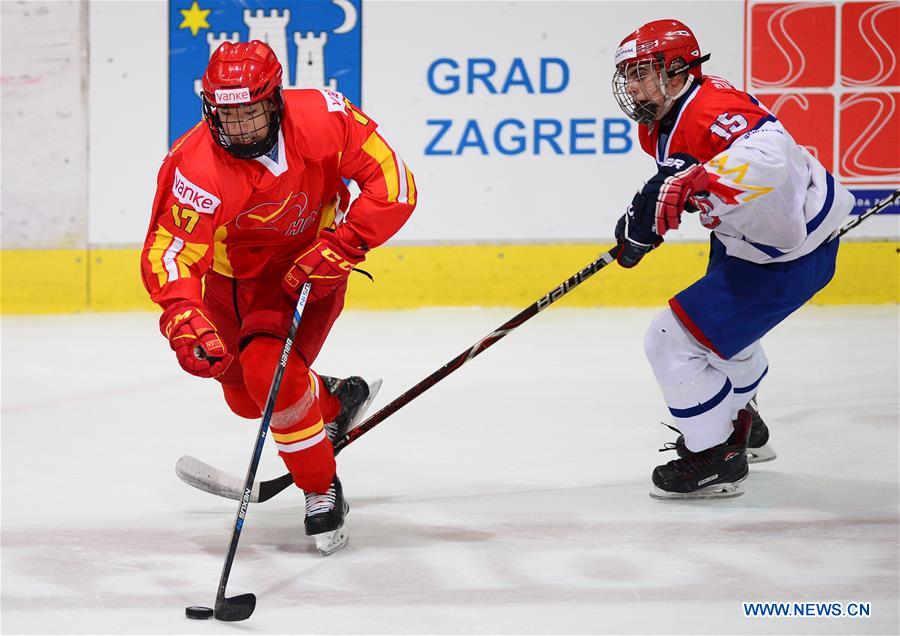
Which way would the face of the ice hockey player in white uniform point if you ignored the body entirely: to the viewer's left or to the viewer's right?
to the viewer's left

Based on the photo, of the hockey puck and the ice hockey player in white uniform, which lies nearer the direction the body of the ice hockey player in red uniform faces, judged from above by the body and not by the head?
the hockey puck

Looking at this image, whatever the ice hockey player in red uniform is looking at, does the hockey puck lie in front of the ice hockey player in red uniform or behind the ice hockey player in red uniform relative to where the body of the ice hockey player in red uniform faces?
in front

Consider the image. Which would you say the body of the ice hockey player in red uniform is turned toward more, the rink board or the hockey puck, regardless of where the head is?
the hockey puck

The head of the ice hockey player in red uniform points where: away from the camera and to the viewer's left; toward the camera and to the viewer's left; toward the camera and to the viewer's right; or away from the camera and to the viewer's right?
toward the camera and to the viewer's left

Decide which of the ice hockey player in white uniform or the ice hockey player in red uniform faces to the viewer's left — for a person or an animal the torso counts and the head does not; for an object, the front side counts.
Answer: the ice hockey player in white uniform

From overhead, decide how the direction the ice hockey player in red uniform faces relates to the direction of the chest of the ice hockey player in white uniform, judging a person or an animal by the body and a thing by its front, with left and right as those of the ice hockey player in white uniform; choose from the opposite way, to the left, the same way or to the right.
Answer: to the left

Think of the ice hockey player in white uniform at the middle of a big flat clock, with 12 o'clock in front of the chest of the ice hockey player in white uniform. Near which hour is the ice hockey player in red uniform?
The ice hockey player in red uniform is roughly at 11 o'clock from the ice hockey player in white uniform.

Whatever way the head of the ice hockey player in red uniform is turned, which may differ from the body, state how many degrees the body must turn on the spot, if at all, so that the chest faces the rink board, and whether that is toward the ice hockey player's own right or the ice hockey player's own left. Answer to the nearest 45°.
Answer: approximately 180°

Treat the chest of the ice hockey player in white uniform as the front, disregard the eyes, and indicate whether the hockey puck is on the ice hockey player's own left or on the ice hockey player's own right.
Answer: on the ice hockey player's own left

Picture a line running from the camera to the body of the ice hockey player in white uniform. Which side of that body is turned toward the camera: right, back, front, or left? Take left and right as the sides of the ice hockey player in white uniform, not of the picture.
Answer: left

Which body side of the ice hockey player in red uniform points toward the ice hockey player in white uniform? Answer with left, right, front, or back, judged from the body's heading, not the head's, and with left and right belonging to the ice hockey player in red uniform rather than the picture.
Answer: left

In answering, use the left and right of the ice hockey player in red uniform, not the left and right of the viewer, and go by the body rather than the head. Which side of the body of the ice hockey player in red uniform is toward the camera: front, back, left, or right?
front

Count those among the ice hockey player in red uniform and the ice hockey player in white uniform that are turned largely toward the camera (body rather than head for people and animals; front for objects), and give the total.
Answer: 1
